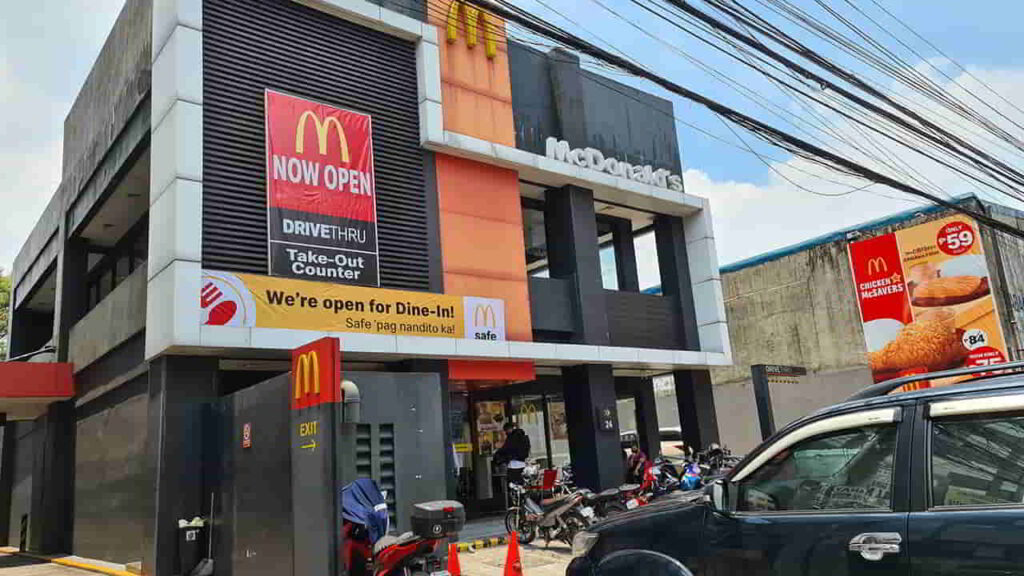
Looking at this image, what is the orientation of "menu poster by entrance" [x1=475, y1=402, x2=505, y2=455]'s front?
toward the camera

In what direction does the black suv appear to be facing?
to the viewer's left

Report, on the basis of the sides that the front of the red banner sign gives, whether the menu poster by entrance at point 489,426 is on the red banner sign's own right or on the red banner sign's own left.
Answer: on the red banner sign's own left

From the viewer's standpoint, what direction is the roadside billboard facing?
toward the camera

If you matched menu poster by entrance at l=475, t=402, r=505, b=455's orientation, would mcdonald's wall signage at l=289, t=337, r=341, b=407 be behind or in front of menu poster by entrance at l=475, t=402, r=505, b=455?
in front

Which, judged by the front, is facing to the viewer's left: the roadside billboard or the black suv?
the black suv

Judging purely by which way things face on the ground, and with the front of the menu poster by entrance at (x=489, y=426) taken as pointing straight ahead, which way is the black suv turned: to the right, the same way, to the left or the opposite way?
to the right

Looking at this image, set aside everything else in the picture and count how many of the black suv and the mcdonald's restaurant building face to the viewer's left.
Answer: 1

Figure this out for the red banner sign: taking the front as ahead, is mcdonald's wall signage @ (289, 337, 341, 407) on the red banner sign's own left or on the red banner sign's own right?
on the red banner sign's own right

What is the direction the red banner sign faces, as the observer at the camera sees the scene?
facing the viewer and to the right of the viewer

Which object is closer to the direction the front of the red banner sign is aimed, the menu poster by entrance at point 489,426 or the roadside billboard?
the roadside billboard

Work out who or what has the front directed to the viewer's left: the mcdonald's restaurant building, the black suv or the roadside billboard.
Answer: the black suv

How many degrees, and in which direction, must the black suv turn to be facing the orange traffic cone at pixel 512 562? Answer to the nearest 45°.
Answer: approximately 45° to its right

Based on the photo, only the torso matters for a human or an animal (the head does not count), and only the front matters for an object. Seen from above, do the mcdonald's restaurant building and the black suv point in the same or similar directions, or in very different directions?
very different directions
